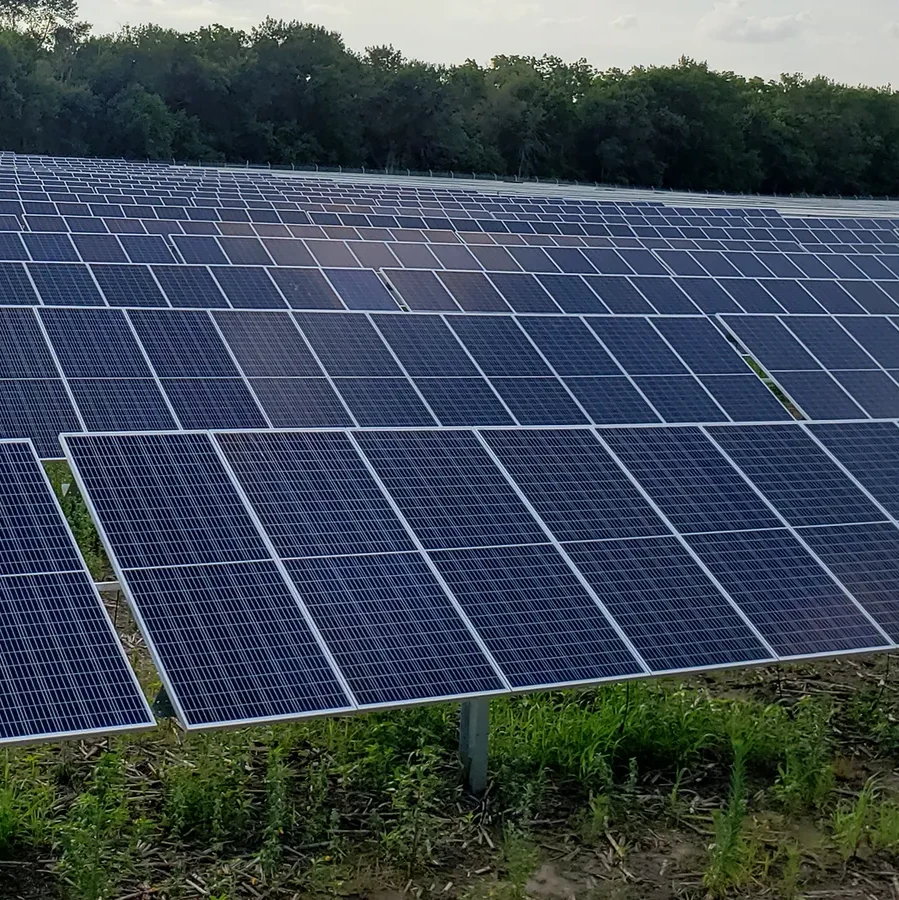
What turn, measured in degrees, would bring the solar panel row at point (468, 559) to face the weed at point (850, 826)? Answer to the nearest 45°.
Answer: approximately 45° to its left

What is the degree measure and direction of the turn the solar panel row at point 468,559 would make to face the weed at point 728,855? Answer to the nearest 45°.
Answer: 0° — it already faces it

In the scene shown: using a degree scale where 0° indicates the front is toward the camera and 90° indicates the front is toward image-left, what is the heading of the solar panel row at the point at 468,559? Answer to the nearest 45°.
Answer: approximately 315°
